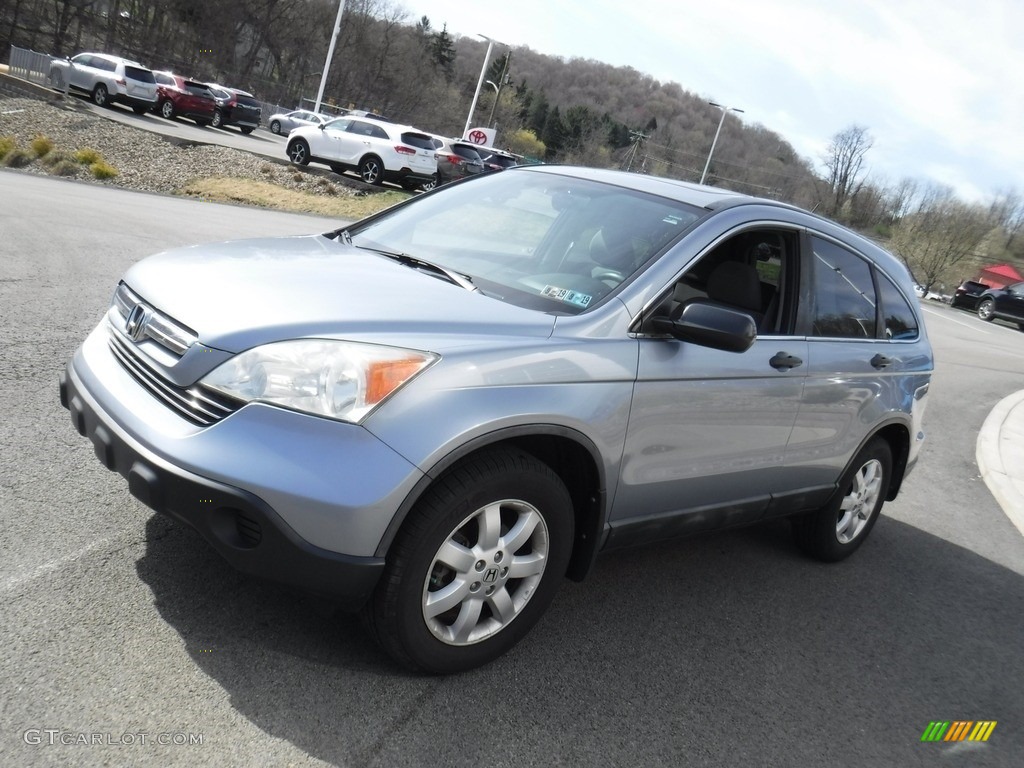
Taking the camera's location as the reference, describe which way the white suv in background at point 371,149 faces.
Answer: facing away from the viewer and to the left of the viewer

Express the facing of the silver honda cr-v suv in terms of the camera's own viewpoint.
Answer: facing the viewer and to the left of the viewer

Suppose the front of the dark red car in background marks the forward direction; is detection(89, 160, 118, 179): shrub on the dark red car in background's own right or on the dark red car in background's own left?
on the dark red car in background's own left

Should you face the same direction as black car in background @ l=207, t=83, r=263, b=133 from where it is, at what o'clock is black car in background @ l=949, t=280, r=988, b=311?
black car in background @ l=949, t=280, r=988, b=311 is roughly at 5 o'clock from black car in background @ l=207, t=83, r=263, b=133.

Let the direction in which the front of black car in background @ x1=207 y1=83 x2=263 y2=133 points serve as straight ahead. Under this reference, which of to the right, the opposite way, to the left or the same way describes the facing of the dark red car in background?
the same way

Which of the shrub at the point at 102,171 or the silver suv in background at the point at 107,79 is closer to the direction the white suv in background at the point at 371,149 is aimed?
the silver suv in background

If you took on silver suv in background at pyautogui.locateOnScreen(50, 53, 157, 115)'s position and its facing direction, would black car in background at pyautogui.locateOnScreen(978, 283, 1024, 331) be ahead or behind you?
behind

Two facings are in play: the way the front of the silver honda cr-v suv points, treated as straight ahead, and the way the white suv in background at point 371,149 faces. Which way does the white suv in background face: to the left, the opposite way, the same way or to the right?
to the right

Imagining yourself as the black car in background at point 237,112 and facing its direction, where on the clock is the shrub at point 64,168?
The shrub is roughly at 8 o'clock from the black car in background.

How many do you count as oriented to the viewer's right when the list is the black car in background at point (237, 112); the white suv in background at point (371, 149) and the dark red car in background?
0

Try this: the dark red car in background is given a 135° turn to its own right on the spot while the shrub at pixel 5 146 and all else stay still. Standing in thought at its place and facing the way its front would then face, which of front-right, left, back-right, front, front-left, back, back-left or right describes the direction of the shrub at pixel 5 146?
right

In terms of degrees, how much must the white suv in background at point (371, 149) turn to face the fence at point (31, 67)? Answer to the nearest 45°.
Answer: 0° — it already faces it

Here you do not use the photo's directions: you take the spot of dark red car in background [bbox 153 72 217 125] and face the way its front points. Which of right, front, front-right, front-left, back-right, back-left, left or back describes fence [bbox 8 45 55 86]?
front-left

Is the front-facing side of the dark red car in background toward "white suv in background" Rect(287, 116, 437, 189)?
no

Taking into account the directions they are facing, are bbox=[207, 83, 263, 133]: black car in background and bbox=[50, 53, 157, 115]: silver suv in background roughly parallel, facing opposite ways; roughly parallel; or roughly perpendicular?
roughly parallel

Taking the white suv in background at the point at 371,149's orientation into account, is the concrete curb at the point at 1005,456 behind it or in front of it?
behind

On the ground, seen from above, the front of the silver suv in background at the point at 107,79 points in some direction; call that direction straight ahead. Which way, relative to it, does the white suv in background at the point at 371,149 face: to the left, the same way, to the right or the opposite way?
the same way

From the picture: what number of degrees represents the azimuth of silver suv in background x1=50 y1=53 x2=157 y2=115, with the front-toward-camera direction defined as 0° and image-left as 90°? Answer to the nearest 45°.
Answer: approximately 135°

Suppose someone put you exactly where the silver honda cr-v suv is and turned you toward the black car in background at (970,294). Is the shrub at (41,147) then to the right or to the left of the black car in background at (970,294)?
left

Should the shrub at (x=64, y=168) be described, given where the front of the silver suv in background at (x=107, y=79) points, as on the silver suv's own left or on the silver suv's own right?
on the silver suv's own left
